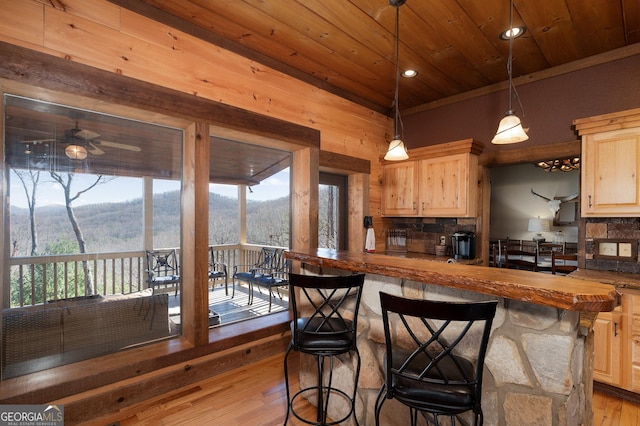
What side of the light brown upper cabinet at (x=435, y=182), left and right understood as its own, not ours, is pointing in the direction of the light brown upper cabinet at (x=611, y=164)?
left

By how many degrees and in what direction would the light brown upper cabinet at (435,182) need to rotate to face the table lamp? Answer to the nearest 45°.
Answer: approximately 180°
